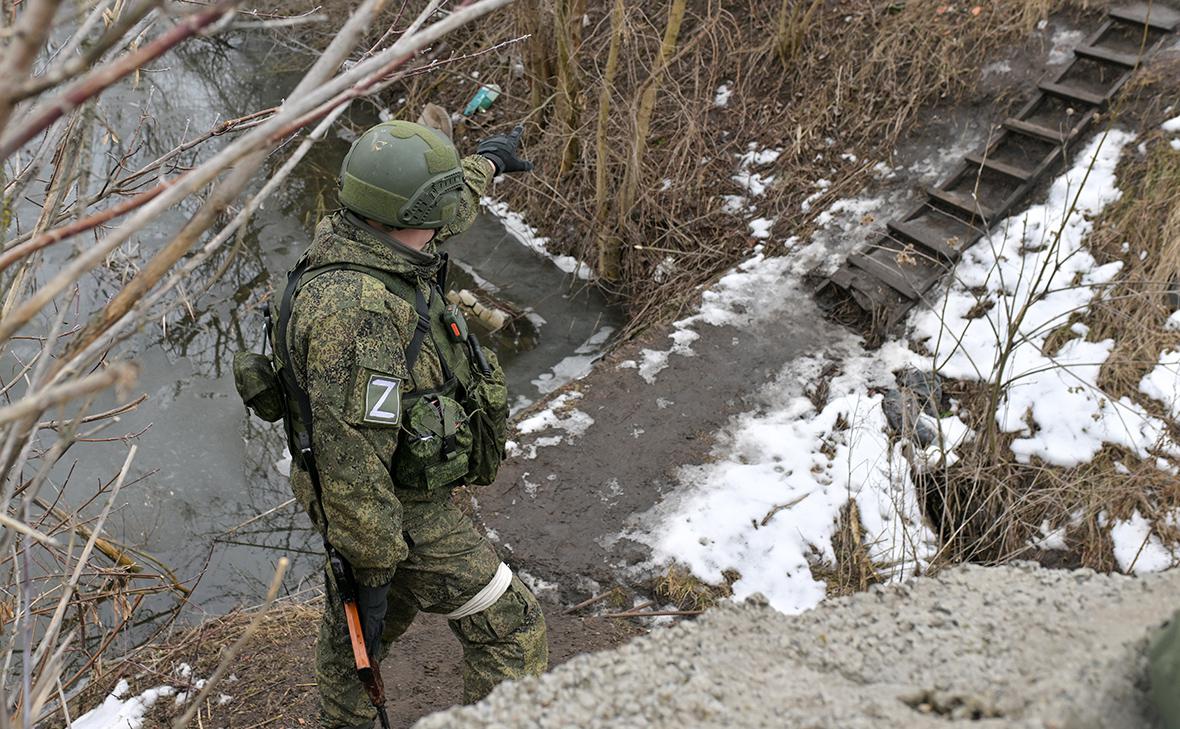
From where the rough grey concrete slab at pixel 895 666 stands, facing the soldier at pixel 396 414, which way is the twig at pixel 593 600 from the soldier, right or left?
right

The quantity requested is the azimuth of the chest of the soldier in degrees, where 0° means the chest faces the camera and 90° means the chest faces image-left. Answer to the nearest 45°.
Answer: approximately 270°

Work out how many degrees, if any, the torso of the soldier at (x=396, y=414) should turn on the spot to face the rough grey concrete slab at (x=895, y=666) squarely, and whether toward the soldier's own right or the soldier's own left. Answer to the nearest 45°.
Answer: approximately 45° to the soldier's own right

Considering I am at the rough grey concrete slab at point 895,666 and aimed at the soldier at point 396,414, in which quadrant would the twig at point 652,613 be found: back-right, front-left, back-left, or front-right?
front-right

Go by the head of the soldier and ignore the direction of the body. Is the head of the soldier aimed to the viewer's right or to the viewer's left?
to the viewer's right

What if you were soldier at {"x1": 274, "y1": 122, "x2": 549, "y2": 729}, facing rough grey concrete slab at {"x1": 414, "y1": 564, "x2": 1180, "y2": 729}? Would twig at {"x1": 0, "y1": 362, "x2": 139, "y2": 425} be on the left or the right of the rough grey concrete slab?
right
